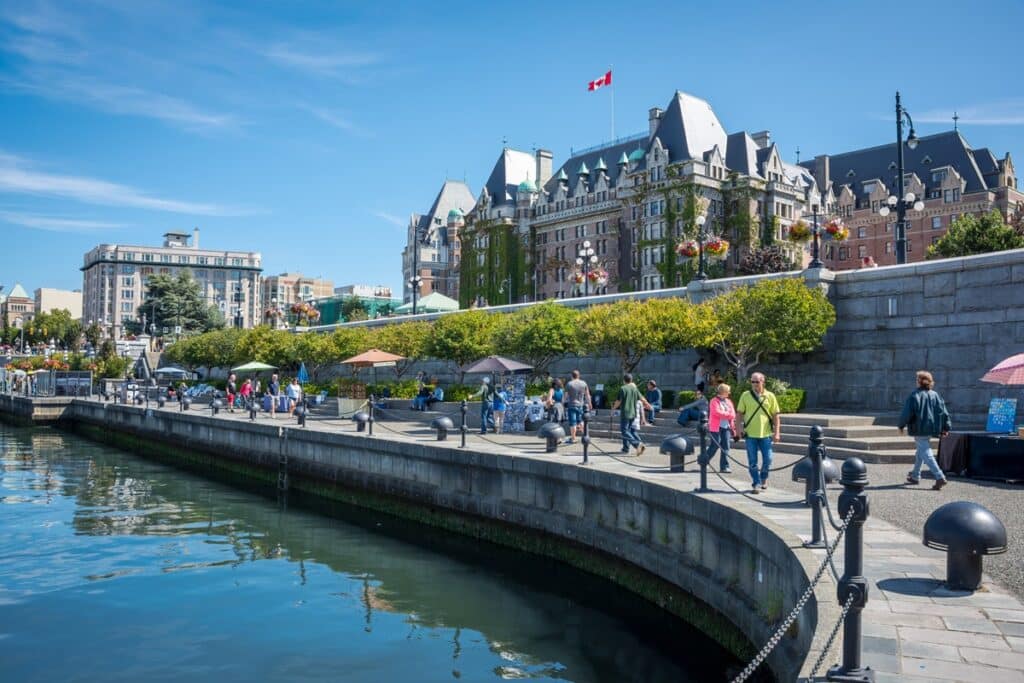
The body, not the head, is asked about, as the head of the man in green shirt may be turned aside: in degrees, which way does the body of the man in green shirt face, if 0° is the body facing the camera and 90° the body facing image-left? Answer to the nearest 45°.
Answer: approximately 0°

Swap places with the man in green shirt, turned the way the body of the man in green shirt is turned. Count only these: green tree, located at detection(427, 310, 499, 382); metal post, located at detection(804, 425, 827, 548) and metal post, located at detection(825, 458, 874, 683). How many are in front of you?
2

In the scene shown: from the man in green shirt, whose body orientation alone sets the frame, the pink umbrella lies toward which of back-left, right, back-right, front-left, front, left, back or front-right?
back-left

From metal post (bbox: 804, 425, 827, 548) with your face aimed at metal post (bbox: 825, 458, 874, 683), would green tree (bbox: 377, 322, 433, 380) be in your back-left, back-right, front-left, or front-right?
back-right

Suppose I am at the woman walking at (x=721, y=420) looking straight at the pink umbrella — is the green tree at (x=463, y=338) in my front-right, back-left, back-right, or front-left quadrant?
back-left

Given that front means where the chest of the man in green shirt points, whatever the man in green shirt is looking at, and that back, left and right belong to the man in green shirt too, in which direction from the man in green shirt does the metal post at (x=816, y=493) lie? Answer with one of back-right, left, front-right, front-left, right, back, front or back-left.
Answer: front

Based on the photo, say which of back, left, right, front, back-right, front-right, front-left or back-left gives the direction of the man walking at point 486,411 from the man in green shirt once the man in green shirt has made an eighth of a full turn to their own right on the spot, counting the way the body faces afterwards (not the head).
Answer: right

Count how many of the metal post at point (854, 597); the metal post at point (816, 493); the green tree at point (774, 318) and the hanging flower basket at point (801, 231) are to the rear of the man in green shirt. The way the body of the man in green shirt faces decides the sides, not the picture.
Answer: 2

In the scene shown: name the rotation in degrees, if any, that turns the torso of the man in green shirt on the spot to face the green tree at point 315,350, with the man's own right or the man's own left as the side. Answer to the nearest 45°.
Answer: approximately 135° to the man's own right

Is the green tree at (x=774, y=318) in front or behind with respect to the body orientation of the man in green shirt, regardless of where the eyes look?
behind

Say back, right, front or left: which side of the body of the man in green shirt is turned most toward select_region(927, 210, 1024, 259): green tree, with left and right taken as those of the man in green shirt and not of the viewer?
back
